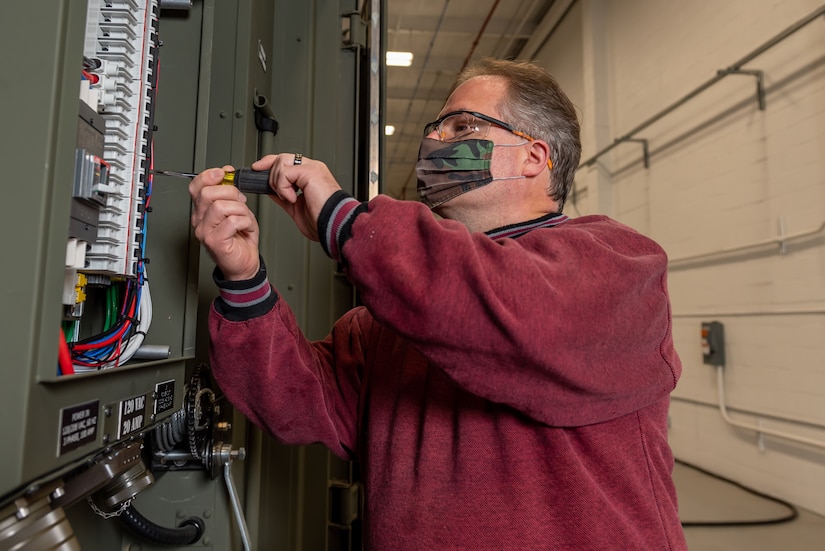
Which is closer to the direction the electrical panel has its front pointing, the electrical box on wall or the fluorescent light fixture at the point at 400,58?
the electrical box on wall

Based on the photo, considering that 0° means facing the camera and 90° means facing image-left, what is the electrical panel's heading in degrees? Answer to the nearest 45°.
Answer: approximately 315°

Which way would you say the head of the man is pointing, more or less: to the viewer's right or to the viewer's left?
to the viewer's left

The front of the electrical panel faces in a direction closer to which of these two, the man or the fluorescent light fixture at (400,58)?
the man

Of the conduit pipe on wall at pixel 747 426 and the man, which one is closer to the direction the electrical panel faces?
the man

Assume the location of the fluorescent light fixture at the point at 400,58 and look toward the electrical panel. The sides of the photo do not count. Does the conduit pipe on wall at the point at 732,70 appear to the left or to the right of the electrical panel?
left

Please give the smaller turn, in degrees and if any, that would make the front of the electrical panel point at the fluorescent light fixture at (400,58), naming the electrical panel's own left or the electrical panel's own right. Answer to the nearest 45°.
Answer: approximately 90° to the electrical panel's own left

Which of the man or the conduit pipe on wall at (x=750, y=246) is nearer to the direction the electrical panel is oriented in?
the man

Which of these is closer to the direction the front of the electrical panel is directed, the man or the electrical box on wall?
the man
